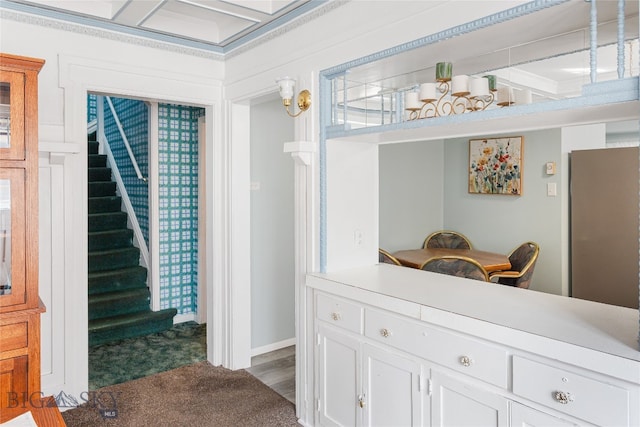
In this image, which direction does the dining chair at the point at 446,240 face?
toward the camera

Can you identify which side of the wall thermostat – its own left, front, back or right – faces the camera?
front

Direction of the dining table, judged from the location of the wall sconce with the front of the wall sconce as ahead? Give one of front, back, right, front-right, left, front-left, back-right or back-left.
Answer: back

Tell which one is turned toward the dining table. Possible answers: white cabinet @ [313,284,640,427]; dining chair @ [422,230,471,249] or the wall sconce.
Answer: the dining chair

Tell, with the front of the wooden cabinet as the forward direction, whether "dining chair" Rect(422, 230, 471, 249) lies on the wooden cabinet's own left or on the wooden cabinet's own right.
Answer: on the wooden cabinet's own left

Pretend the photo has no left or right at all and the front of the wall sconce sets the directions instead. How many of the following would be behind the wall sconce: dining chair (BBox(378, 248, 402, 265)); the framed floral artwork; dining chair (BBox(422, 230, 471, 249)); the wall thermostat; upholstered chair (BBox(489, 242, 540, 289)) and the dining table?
6

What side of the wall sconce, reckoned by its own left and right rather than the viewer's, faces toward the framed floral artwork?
back

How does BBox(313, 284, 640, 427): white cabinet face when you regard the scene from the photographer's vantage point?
facing the viewer and to the left of the viewer

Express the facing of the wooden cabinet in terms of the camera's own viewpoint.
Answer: facing the viewer and to the right of the viewer

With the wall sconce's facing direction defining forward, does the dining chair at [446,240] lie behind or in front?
behind

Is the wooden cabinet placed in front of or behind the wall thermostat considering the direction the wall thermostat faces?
in front

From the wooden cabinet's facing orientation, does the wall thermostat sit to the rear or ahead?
ahead

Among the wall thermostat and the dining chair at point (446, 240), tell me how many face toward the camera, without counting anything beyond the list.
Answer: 2

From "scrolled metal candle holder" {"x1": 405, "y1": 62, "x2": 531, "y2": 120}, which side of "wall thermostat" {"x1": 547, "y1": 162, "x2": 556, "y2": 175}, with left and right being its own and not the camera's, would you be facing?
front

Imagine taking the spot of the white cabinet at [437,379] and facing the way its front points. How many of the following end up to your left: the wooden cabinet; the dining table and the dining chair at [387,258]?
0

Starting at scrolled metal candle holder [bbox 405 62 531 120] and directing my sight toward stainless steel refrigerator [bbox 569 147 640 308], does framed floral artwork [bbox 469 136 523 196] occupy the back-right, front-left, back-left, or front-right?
front-left

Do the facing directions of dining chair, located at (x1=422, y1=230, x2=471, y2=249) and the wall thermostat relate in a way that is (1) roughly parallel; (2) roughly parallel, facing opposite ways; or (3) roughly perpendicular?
roughly parallel

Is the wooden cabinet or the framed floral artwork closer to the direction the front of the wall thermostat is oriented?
the wooden cabinet
